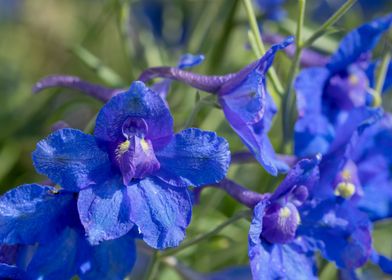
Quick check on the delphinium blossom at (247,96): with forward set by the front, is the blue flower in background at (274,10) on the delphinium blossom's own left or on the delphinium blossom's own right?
on the delphinium blossom's own left

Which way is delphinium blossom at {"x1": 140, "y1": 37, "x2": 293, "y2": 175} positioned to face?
to the viewer's right

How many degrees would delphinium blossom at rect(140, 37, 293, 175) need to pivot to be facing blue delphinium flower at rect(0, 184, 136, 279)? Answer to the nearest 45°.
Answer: approximately 135° to its right
